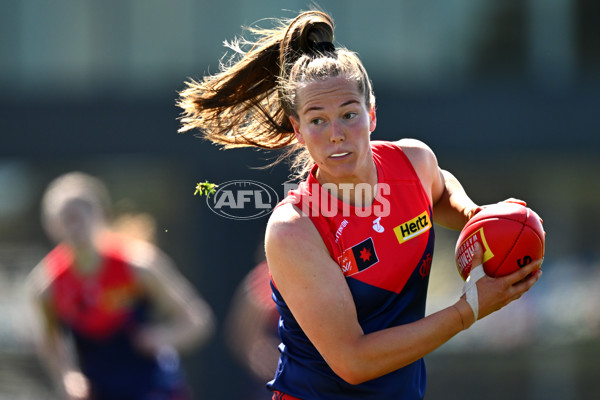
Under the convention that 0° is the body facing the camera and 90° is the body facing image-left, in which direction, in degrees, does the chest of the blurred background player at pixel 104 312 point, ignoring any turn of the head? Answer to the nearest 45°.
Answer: approximately 0°

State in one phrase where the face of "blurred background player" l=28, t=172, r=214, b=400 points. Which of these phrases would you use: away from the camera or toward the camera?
toward the camera
